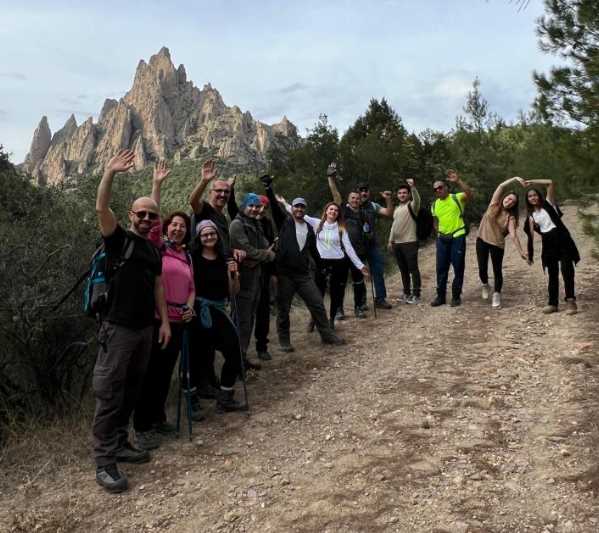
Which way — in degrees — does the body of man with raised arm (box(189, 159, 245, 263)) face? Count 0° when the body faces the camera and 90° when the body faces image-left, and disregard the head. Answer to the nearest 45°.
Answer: approximately 315°

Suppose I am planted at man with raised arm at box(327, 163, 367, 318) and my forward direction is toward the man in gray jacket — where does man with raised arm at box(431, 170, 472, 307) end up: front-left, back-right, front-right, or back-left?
back-left

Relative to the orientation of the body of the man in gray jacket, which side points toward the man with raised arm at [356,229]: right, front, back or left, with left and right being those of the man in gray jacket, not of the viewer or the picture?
left

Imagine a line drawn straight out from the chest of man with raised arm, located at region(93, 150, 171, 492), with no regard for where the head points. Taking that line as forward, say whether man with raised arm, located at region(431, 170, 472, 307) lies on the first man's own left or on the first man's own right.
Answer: on the first man's own left

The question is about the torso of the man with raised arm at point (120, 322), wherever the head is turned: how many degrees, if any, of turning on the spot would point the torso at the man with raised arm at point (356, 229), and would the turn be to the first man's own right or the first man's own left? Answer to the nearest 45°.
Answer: approximately 90° to the first man's own left

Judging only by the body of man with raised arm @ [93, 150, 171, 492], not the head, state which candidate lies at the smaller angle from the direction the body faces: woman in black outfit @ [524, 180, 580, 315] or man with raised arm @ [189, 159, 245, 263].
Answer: the woman in black outfit

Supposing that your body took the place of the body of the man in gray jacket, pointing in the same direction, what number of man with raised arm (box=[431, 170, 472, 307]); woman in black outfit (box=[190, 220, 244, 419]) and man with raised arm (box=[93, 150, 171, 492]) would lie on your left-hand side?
1

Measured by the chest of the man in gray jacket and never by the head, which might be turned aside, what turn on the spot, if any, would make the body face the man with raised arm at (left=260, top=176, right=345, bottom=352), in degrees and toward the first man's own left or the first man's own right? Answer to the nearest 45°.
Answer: approximately 90° to the first man's own left
